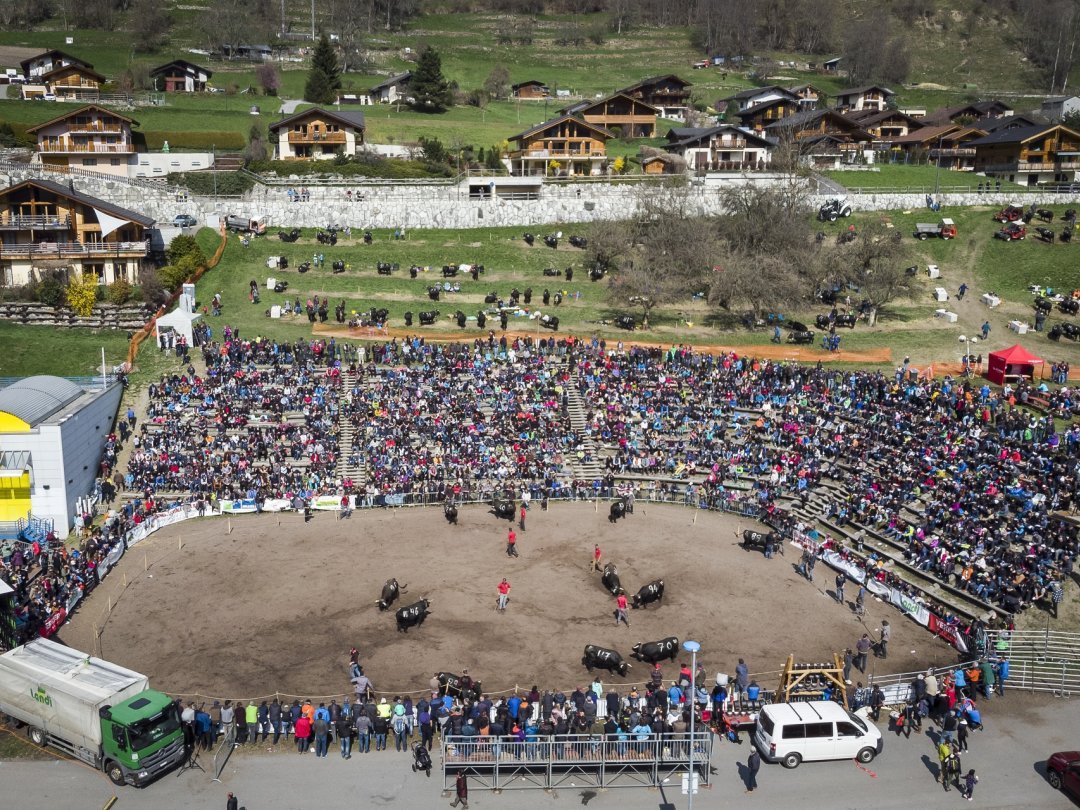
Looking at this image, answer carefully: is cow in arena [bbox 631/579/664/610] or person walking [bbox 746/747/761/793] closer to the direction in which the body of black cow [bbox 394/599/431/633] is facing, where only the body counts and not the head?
the cow in arena

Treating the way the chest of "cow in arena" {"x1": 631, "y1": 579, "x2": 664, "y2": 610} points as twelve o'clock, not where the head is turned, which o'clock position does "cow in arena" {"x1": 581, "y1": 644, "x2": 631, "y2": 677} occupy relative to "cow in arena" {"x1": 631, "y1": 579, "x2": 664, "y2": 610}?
"cow in arena" {"x1": 581, "y1": 644, "x2": 631, "y2": 677} is roughly at 11 o'clock from "cow in arena" {"x1": 631, "y1": 579, "x2": 664, "y2": 610}.

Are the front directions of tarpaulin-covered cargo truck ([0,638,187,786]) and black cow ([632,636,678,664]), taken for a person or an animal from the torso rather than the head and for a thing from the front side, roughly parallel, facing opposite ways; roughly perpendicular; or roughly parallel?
roughly parallel, facing opposite ways

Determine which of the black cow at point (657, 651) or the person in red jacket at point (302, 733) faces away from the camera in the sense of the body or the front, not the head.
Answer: the person in red jacket

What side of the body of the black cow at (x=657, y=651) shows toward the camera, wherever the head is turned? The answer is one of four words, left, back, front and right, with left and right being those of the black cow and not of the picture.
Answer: left

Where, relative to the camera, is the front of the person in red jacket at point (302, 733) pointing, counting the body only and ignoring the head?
away from the camera
